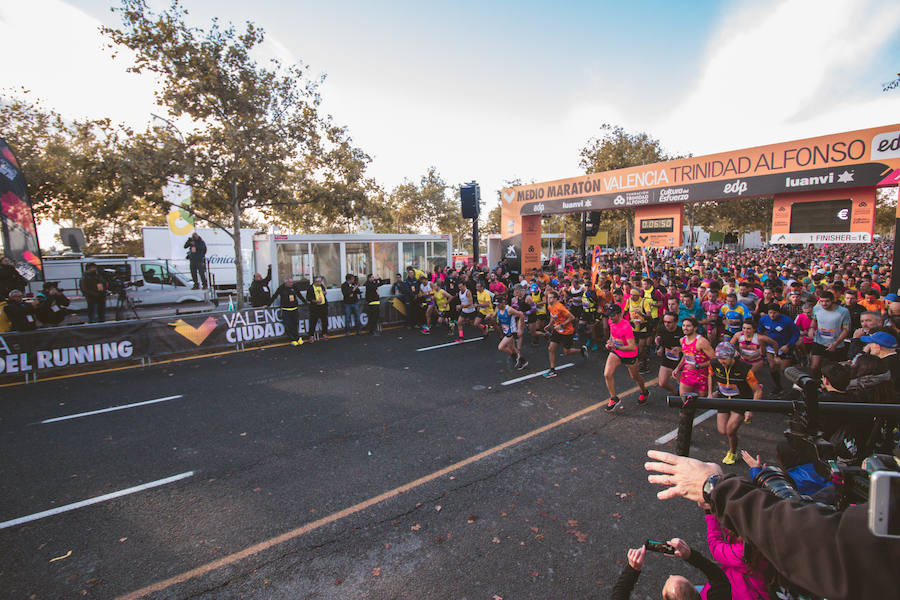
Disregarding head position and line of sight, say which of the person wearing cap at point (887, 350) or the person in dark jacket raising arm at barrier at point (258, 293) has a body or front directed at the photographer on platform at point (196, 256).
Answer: the person wearing cap

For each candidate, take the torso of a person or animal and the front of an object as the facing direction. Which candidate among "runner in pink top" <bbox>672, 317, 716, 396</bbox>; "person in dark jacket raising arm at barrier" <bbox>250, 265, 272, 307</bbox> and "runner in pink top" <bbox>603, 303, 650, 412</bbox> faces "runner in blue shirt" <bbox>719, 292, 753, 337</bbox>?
the person in dark jacket raising arm at barrier

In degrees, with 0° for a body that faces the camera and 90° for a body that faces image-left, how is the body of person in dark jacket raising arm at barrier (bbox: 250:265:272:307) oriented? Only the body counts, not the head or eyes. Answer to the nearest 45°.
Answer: approximately 315°
